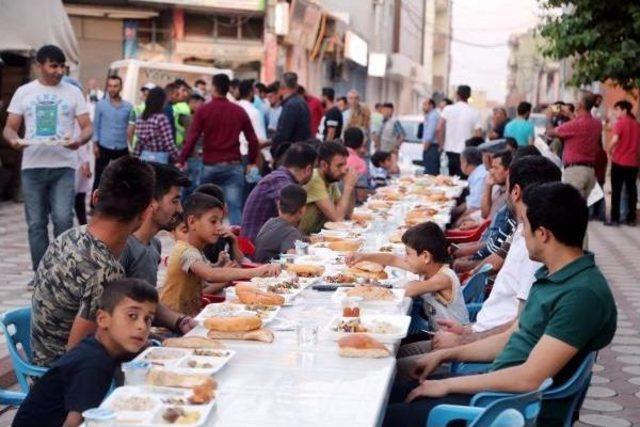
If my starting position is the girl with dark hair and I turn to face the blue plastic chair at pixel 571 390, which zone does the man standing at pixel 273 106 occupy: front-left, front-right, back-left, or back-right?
back-left

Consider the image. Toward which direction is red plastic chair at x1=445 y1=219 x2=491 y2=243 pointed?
to the viewer's left

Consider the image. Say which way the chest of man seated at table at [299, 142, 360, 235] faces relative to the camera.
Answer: to the viewer's right

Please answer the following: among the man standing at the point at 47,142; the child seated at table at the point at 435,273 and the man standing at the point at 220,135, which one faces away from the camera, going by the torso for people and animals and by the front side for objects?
the man standing at the point at 220,135

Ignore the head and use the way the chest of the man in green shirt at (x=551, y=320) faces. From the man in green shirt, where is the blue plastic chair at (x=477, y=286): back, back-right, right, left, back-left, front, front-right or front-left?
right

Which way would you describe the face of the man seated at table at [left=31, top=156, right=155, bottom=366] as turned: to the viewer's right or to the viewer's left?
to the viewer's right

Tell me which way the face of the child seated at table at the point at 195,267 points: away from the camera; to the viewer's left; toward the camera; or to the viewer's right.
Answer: to the viewer's right

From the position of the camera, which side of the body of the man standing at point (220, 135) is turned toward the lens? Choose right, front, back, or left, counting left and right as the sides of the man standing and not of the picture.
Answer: back

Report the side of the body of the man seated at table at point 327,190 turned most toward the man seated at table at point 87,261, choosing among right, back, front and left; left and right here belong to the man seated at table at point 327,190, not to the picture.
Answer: right

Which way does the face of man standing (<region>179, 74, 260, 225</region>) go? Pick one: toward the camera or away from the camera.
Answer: away from the camera

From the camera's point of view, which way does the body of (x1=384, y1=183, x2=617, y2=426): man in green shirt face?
to the viewer's left

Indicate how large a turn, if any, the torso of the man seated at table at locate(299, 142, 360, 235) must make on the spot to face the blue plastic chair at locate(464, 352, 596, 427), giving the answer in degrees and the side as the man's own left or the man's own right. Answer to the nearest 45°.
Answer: approximately 90° to the man's own right
